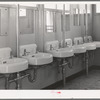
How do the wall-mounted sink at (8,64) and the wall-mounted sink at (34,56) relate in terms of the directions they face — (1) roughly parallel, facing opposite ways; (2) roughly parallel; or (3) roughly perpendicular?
roughly parallel

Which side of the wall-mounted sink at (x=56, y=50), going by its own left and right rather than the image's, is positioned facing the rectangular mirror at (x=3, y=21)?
right

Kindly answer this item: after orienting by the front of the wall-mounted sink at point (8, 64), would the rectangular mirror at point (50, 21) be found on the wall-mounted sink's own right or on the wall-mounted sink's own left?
on the wall-mounted sink's own left

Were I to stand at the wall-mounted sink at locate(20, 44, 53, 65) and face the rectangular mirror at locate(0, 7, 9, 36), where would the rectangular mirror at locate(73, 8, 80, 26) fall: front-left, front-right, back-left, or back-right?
back-right

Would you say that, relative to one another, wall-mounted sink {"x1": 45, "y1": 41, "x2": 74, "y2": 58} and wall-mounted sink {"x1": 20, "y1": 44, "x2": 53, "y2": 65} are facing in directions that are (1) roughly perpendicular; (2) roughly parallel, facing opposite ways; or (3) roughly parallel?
roughly parallel

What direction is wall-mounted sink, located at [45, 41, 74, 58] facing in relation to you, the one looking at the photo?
facing the viewer and to the right of the viewer

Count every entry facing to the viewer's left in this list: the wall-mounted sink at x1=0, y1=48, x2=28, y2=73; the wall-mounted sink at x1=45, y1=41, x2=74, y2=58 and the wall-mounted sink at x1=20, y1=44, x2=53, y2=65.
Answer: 0

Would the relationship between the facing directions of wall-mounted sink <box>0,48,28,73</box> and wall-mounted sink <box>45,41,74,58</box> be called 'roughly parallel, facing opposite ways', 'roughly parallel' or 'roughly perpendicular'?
roughly parallel
